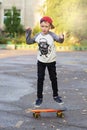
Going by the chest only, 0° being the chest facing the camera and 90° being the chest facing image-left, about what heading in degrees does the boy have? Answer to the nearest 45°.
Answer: approximately 0°

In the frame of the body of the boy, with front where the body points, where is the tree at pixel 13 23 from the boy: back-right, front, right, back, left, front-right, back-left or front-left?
back
